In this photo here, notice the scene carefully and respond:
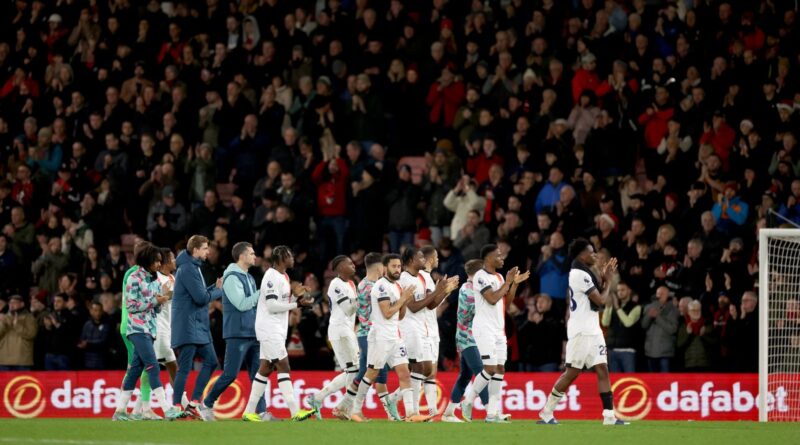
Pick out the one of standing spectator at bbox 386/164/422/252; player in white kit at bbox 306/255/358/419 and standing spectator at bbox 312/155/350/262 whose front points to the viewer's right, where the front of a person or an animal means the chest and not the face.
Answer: the player in white kit

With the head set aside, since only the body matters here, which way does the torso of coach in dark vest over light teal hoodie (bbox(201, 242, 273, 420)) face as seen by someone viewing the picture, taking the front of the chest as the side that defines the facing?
to the viewer's right

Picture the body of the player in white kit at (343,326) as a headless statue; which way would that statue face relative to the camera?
to the viewer's right

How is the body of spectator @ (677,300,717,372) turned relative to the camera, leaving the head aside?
toward the camera

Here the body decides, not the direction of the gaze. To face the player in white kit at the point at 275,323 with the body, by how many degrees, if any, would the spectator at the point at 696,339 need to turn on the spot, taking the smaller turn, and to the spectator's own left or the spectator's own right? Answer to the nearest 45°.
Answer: approximately 45° to the spectator's own right

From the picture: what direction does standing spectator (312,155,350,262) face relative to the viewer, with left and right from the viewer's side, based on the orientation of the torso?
facing the viewer

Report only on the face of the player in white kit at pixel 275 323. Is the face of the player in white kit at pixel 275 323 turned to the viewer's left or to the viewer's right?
to the viewer's right

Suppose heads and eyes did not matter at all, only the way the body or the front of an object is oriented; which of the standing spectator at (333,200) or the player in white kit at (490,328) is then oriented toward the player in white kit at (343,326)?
the standing spectator

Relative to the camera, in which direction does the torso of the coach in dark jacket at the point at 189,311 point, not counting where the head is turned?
to the viewer's right

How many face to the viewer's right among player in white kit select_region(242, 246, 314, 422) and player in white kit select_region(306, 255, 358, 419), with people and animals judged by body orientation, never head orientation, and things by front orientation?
2

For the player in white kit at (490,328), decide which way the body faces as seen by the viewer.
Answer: to the viewer's right

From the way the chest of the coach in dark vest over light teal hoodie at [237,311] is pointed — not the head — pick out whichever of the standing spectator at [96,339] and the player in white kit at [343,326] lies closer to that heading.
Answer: the player in white kit
